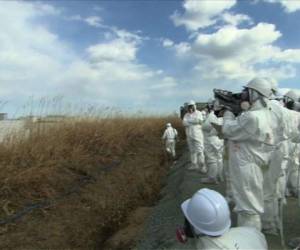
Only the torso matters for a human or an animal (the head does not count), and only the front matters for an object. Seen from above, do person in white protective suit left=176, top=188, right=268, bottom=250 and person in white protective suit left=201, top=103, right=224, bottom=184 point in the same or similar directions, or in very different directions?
same or similar directions

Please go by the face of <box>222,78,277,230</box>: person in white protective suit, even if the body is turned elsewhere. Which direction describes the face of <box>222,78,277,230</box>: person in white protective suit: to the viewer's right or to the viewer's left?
to the viewer's left

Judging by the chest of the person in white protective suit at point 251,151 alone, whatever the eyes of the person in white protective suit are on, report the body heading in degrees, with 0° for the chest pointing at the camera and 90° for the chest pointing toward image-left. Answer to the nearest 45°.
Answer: approximately 90°

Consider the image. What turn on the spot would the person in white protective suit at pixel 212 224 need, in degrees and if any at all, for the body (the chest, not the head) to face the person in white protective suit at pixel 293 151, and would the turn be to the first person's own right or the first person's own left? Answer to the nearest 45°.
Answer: approximately 90° to the first person's own right

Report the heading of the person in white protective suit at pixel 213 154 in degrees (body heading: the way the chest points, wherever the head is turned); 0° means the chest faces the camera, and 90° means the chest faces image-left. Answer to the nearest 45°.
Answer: approximately 90°

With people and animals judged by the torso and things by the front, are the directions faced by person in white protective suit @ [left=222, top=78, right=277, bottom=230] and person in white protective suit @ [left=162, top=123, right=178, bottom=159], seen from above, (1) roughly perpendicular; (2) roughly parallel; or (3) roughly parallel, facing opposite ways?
roughly perpendicular
